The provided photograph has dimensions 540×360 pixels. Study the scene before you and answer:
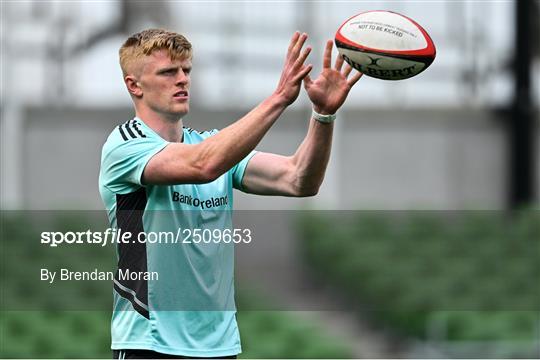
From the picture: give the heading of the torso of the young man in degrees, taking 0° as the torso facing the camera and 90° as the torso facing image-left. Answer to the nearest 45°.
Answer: approximately 315°

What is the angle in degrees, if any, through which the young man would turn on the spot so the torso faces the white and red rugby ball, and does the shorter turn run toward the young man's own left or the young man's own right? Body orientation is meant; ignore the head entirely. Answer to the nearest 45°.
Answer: approximately 45° to the young man's own left
